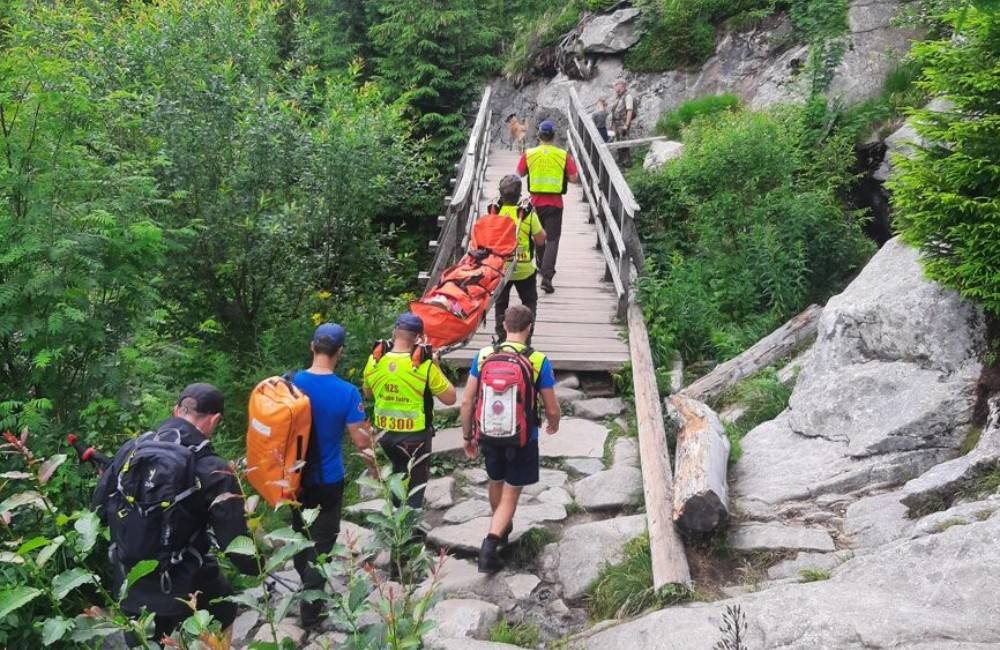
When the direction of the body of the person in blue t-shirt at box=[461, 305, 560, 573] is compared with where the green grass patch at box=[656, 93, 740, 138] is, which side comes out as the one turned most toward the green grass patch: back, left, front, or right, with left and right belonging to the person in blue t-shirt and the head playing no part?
front

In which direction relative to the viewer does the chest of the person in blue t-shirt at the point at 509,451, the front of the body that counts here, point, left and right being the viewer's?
facing away from the viewer

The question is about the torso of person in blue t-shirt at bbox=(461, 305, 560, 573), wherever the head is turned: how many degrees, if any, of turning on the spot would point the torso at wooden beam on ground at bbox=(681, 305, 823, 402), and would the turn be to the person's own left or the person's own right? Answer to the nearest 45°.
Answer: approximately 45° to the person's own right

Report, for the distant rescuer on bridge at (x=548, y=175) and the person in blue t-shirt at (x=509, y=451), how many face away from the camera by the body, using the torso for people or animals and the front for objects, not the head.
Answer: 2

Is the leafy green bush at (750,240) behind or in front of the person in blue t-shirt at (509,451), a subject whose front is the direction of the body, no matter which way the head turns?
in front

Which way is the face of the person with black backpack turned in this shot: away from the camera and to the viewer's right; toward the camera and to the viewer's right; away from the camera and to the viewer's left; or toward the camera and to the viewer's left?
away from the camera and to the viewer's right

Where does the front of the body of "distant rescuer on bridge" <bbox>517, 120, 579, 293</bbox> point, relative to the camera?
away from the camera

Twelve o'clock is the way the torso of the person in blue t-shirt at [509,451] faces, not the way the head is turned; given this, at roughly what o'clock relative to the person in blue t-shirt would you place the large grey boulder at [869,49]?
The large grey boulder is roughly at 1 o'clock from the person in blue t-shirt.

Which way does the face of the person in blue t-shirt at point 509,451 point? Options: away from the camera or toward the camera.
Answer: away from the camera

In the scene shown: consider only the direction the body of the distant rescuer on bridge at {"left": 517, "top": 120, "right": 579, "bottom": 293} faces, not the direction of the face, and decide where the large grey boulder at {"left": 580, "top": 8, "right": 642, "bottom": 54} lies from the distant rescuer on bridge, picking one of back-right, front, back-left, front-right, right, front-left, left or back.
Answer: front

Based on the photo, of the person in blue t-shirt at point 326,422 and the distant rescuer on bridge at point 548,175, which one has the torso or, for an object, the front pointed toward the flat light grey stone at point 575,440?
the person in blue t-shirt

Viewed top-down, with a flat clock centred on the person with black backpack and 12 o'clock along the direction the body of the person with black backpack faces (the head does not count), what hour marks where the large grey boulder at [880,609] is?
The large grey boulder is roughly at 2 o'clock from the person with black backpack.

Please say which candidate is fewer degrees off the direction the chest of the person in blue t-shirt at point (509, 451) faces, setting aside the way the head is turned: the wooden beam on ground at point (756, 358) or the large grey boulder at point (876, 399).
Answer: the wooden beam on ground

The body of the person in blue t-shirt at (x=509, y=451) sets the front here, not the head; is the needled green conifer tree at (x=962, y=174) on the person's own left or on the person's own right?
on the person's own right

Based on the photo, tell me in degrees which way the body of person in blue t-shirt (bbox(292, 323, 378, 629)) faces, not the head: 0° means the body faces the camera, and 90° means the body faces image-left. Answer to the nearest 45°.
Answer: approximately 225°
